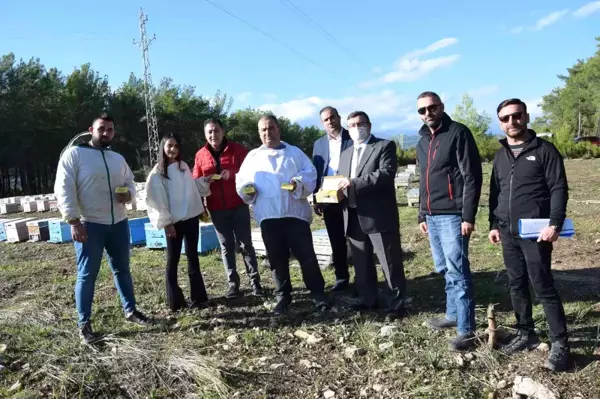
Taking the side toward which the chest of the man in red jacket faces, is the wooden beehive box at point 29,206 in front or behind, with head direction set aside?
behind

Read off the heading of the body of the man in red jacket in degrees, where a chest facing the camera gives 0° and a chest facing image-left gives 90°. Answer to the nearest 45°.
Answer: approximately 0°

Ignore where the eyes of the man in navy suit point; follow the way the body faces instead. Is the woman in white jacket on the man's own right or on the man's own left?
on the man's own right

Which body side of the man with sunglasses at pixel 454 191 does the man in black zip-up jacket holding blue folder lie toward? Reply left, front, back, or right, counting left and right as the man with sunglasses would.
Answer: left

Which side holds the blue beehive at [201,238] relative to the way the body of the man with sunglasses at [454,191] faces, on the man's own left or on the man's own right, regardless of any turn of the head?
on the man's own right

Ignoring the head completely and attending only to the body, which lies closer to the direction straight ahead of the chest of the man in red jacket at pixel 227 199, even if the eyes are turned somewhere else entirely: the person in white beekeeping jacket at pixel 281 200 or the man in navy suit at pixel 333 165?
the person in white beekeeping jacket

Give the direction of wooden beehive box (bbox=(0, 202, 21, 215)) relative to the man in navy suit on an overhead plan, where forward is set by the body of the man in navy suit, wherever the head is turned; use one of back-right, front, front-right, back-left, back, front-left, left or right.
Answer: back-right

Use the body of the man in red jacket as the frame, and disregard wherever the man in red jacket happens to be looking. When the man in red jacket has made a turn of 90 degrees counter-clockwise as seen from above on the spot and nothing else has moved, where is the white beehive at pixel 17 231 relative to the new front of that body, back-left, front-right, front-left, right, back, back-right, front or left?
back-left

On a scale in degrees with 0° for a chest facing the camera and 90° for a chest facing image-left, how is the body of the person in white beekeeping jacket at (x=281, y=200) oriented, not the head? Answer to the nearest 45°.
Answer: approximately 0°
